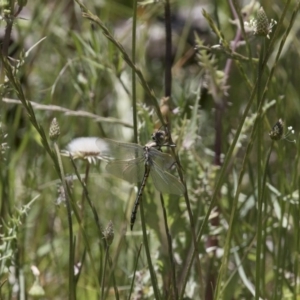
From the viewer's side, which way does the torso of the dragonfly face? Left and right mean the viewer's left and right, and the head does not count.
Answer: facing away from the viewer and to the right of the viewer
